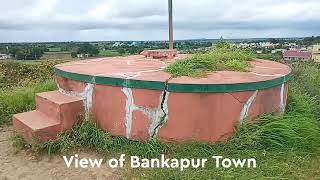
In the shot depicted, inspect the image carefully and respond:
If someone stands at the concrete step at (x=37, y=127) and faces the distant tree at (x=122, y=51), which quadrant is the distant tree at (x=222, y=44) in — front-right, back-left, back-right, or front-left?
front-right

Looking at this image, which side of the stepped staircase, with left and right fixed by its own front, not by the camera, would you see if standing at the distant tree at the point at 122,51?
back

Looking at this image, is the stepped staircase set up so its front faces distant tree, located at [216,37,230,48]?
no

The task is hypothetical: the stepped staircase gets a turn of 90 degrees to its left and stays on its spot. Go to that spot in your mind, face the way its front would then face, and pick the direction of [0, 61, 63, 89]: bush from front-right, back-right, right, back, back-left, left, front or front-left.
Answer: back-left

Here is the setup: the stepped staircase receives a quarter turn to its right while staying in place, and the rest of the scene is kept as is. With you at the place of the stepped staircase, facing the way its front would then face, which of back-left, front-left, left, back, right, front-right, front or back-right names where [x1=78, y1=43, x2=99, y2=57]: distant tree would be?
front-right

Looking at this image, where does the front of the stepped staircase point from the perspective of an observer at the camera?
facing the viewer and to the left of the viewer
